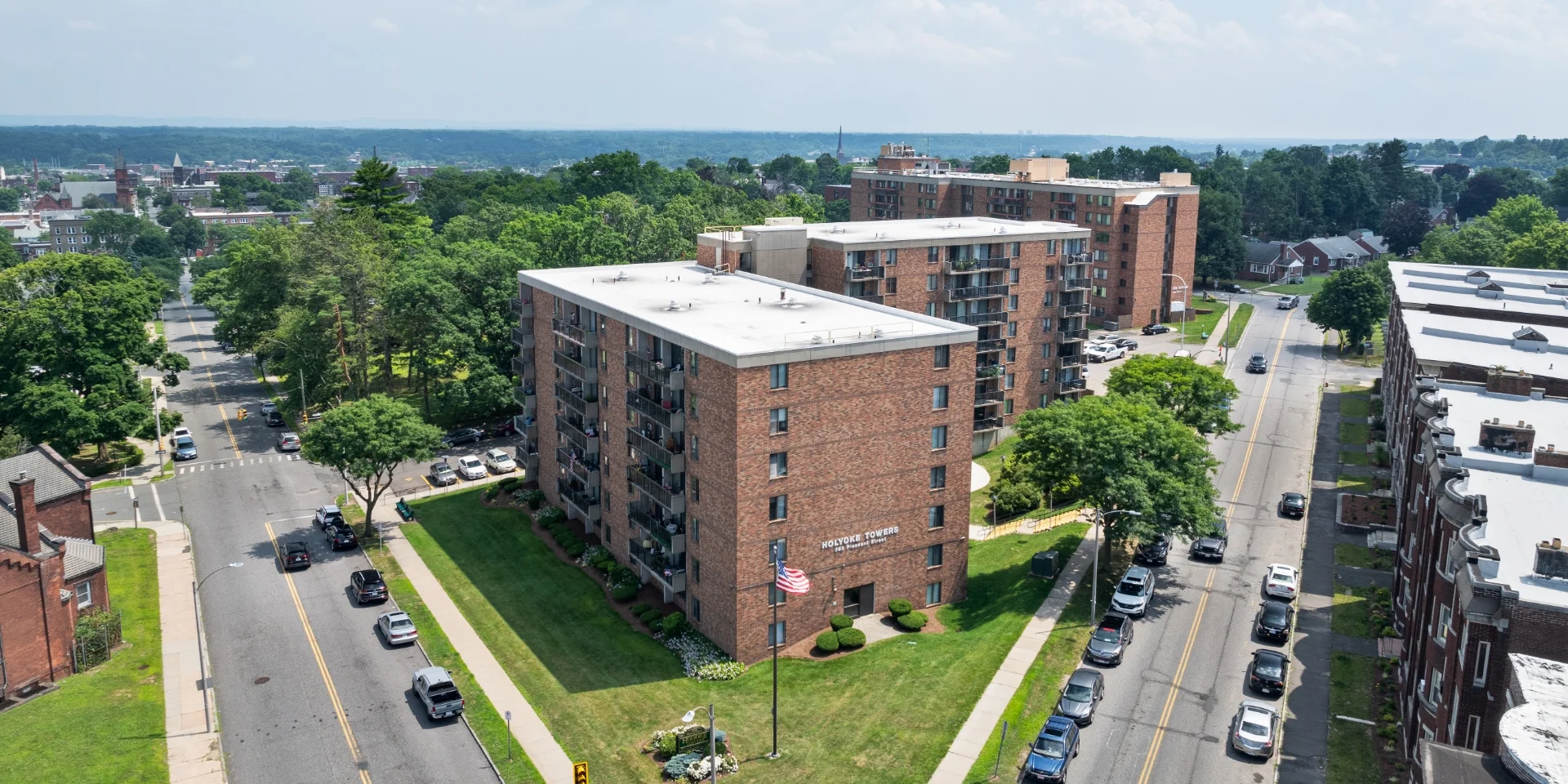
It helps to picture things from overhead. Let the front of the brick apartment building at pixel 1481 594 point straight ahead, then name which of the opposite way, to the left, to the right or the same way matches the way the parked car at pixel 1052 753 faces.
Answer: to the left

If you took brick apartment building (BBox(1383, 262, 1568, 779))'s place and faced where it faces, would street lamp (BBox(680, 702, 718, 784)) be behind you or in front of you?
in front

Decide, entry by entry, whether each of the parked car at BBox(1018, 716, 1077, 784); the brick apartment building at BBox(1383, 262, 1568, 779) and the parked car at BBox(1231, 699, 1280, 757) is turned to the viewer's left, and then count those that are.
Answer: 1

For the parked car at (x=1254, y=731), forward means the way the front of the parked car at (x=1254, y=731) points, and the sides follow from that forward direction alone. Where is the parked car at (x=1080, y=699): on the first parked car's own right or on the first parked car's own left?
on the first parked car's own left

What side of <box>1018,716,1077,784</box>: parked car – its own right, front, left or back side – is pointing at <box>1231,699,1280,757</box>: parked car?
left

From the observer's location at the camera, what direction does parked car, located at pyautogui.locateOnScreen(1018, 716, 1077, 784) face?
facing the viewer

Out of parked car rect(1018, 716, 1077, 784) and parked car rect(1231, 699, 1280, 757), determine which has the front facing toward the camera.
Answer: parked car rect(1018, 716, 1077, 784)

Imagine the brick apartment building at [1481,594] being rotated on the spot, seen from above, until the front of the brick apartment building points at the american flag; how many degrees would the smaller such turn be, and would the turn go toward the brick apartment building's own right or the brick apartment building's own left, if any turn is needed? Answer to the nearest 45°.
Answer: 0° — it already faces it

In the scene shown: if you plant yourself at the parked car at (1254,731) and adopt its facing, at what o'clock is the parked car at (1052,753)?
the parked car at (1052,753) is roughly at 8 o'clock from the parked car at (1254,731).

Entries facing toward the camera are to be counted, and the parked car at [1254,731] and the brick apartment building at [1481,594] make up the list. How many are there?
0

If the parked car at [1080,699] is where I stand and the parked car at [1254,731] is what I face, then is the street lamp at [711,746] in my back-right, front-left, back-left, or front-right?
back-right

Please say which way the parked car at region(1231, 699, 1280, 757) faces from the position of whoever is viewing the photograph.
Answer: facing away from the viewer

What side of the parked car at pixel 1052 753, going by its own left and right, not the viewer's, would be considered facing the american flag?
right

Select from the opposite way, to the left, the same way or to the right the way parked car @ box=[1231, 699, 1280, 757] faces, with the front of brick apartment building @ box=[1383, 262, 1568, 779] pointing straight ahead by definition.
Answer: to the right

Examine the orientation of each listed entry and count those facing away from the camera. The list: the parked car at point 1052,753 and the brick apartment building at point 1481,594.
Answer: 0

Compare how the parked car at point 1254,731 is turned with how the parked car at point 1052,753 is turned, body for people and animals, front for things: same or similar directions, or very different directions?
very different directions

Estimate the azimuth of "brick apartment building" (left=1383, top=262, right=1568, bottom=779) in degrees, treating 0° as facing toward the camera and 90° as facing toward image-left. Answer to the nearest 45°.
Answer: approximately 90°

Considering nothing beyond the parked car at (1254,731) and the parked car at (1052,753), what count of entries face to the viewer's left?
0

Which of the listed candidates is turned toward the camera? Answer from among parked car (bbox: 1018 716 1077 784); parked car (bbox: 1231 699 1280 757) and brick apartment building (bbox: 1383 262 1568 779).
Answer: parked car (bbox: 1018 716 1077 784)
